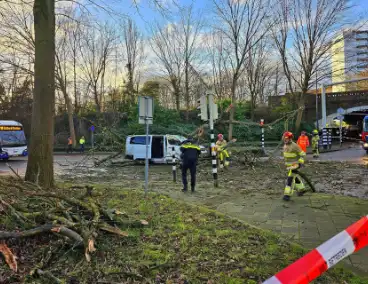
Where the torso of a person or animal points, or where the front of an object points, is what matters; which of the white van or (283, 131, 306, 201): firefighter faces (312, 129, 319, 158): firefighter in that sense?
the white van

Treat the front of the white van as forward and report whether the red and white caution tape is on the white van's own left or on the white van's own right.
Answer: on the white van's own right

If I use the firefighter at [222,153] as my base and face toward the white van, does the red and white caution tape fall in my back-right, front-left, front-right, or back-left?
back-left

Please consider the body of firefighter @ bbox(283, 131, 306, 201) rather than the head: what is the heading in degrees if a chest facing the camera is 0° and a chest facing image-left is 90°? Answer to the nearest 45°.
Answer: approximately 45°

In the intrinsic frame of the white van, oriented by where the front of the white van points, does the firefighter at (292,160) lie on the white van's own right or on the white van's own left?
on the white van's own right

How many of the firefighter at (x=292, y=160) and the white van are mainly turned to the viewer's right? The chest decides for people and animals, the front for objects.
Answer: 1

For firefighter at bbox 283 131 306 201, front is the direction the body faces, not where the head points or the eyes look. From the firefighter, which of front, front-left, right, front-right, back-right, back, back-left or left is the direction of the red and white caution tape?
front-left

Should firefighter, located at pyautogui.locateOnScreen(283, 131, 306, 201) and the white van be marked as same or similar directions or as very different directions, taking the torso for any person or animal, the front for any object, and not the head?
very different directions

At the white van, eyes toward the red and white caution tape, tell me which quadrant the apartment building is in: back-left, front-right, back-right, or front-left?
back-left

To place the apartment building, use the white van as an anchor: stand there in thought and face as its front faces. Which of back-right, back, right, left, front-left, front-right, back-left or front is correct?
front-left

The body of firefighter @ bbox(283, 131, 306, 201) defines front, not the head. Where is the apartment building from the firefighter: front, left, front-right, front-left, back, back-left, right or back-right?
back-right

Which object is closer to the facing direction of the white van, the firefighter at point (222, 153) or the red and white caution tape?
the firefighter

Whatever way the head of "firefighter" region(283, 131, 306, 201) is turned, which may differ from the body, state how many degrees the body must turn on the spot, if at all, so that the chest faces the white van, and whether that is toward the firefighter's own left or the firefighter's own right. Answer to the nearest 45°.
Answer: approximately 90° to the firefighter's own right

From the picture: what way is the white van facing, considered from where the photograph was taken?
facing to the right of the viewer
